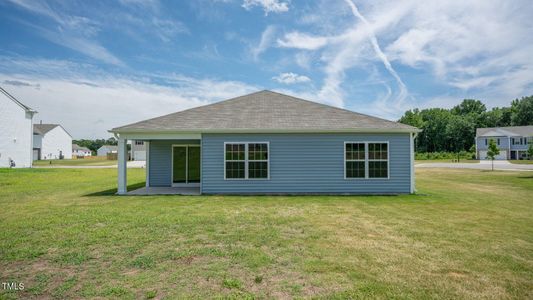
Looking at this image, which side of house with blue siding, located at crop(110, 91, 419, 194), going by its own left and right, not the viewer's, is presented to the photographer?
back

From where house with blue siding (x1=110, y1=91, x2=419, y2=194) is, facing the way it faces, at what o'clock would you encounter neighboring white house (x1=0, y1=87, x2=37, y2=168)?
The neighboring white house is roughly at 10 o'clock from the house with blue siding.
